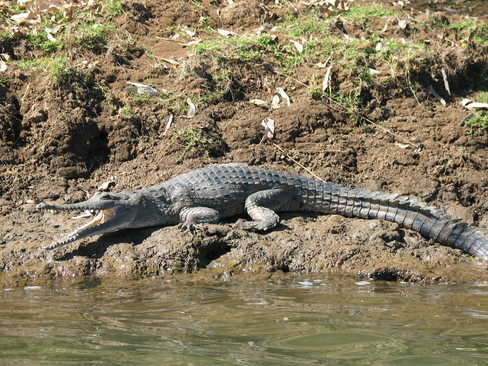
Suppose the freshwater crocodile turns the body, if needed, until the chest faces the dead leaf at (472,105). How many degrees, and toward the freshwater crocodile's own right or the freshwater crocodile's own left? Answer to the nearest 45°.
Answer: approximately 135° to the freshwater crocodile's own right

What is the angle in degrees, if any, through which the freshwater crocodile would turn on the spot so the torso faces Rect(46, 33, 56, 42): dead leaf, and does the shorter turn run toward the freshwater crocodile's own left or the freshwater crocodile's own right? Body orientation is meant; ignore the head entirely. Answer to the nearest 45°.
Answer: approximately 45° to the freshwater crocodile's own right

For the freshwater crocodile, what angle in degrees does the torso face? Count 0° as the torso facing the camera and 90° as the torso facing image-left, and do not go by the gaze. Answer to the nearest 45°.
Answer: approximately 90°

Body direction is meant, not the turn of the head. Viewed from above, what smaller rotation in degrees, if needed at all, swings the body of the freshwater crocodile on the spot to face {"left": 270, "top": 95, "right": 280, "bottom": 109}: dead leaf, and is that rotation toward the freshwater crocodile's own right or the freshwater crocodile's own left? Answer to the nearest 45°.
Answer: approximately 90° to the freshwater crocodile's own right

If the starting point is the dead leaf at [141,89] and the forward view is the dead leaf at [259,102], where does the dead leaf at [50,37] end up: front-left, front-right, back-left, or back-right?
back-left

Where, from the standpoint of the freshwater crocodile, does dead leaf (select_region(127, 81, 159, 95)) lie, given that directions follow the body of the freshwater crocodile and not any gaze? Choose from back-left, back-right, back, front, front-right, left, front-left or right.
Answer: front-right

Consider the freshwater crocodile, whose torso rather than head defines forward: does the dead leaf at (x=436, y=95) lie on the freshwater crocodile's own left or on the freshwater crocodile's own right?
on the freshwater crocodile's own right

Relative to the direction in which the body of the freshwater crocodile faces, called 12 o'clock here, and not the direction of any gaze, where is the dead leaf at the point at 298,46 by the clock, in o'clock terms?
The dead leaf is roughly at 3 o'clock from the freshwater crocodile.

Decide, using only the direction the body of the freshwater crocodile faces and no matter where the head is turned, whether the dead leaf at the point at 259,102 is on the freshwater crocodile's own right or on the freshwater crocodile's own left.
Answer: on the freshwater crocodile's own right

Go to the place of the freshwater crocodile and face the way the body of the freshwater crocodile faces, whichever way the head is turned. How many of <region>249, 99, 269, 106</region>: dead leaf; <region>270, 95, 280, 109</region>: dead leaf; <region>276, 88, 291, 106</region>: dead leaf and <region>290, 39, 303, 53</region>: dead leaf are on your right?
4

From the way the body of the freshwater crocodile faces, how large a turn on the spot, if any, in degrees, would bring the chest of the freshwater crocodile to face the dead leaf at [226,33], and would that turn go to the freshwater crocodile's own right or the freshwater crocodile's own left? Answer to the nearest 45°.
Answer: approximately 90° to the freshwater crocodile's own right
